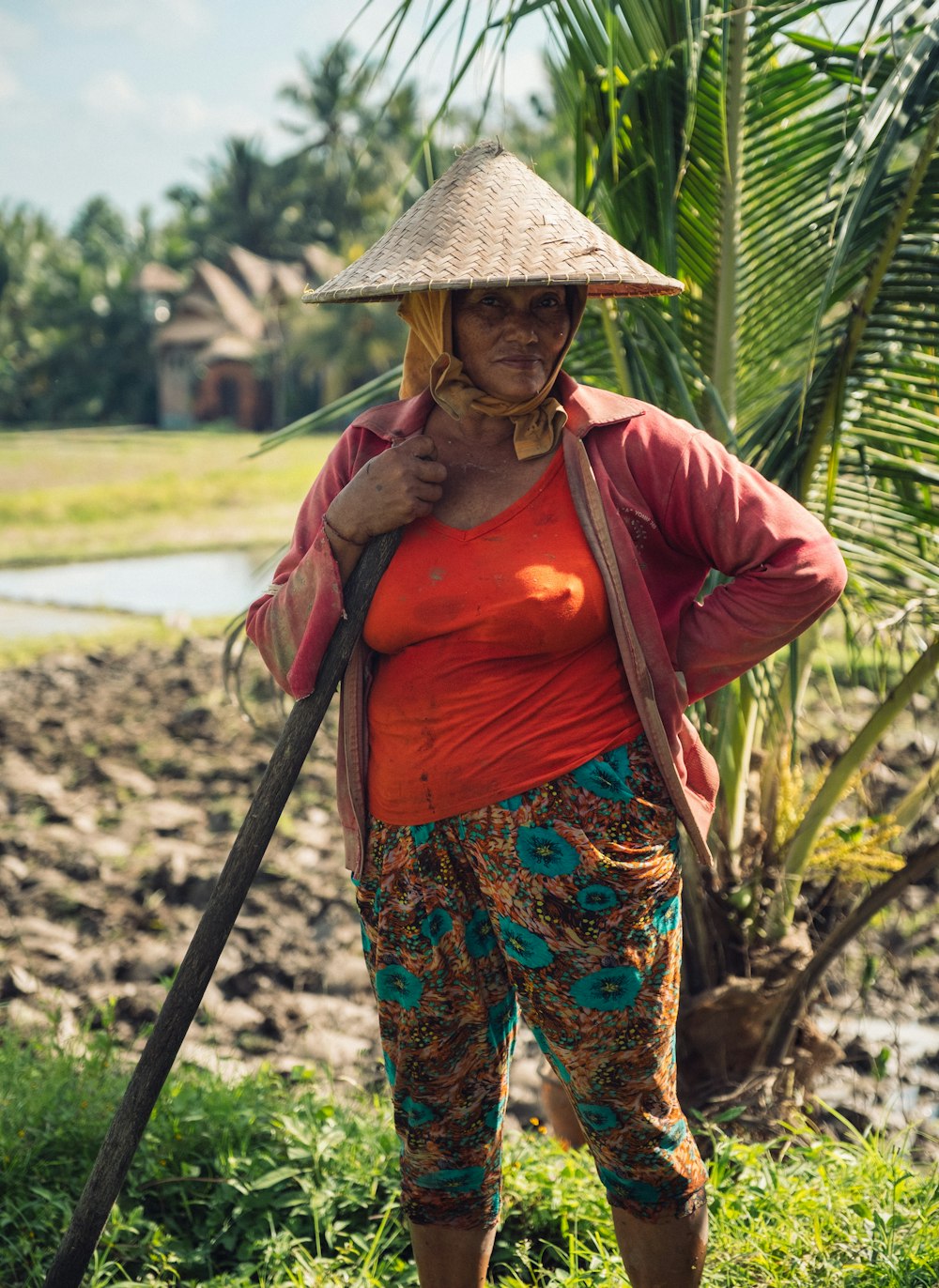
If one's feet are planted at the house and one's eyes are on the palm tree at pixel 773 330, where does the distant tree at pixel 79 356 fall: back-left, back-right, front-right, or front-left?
back-right

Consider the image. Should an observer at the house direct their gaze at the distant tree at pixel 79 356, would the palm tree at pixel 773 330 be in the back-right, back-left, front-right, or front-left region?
back-left

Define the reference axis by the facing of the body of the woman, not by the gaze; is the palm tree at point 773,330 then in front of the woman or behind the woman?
behind

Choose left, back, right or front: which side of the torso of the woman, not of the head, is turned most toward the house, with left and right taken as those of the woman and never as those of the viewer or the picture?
back

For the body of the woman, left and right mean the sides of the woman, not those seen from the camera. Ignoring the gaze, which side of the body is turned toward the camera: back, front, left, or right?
front

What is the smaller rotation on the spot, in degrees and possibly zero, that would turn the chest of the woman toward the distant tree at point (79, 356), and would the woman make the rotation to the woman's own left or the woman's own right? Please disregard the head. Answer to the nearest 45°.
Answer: approximately 180°

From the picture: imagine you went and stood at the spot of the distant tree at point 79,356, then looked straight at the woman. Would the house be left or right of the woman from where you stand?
left

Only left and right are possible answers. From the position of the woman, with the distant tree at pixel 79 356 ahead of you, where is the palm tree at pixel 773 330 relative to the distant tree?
right
